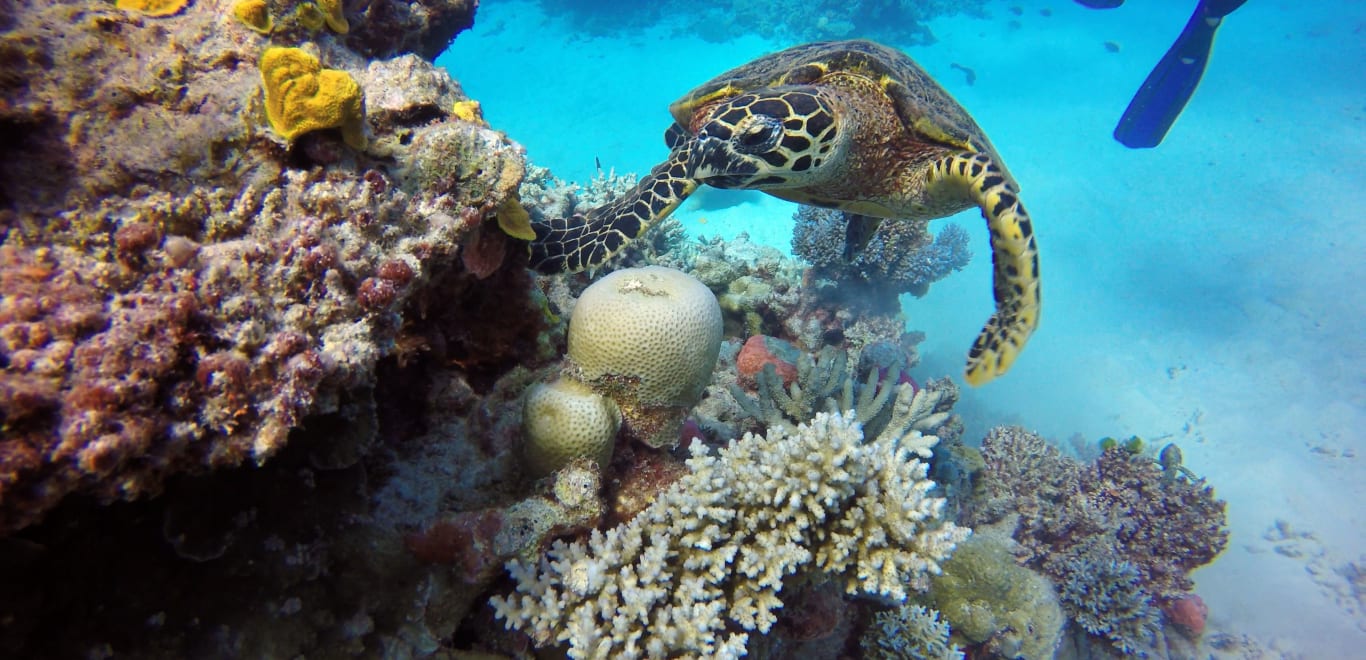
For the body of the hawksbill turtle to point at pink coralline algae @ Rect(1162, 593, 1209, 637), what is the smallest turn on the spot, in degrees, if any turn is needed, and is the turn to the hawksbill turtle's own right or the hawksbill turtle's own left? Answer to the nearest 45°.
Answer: approximately 180°

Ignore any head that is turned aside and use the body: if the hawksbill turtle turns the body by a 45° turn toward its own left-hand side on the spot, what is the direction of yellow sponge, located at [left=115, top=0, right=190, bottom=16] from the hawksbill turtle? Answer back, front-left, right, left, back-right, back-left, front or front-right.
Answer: front-right

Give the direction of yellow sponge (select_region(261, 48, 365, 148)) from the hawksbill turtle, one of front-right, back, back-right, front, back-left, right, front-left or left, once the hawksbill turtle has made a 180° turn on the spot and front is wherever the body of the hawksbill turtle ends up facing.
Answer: back

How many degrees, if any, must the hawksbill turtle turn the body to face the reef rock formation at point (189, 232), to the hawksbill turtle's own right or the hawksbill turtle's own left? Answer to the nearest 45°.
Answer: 0° — it already faces it

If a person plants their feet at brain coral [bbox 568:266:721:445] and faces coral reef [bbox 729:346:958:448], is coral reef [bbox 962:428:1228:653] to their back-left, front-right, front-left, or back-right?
front-right

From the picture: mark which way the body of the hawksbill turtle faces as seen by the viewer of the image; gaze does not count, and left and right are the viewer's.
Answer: facing the viewer and to the left of the viewer

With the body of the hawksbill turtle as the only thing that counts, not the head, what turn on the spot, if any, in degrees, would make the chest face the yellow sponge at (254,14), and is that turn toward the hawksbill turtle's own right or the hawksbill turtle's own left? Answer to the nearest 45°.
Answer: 0° — it already faces it
